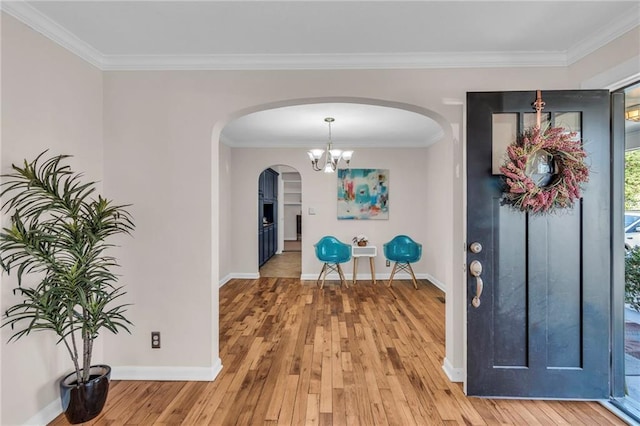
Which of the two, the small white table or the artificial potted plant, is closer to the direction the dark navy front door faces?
the artificial potted plant

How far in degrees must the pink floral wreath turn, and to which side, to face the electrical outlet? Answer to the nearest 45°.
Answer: approximately 45° to its right

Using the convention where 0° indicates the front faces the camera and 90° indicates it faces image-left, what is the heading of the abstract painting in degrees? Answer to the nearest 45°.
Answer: approximately 0°

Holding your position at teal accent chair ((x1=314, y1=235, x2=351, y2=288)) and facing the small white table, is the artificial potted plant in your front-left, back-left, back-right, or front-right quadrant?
back-right

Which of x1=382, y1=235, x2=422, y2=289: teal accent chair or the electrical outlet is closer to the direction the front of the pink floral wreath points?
the electrical outlet
